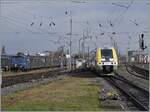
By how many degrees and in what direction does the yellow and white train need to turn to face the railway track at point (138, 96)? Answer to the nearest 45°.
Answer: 0° — it already faces it

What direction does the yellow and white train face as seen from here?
toward the camera
